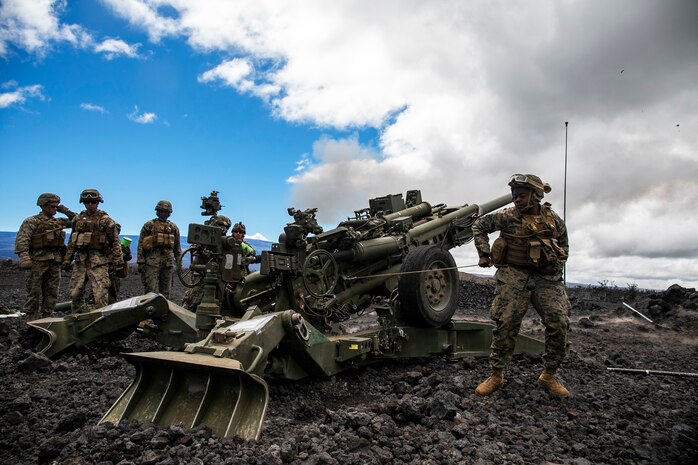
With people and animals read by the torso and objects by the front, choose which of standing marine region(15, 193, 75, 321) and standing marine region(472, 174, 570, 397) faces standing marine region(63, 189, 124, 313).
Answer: standing marine region(15, 193, 75, 321)

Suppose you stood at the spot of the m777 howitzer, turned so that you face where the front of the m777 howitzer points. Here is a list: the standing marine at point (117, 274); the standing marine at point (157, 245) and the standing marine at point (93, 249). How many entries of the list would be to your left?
3

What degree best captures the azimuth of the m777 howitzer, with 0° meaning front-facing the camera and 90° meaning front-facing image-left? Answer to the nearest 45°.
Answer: approximately 225°

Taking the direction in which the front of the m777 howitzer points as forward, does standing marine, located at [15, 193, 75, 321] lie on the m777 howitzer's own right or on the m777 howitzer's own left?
on the m777 howitzer's own left

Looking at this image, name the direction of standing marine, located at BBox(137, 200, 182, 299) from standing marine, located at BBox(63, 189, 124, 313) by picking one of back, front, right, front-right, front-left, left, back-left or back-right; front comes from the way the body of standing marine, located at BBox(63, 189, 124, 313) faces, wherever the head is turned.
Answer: back-left

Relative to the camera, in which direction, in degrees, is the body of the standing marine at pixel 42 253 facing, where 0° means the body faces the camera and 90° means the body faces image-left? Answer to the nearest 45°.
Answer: approximately 315°

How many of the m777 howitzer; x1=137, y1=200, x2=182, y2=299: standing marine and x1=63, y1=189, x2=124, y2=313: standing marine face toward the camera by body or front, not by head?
2

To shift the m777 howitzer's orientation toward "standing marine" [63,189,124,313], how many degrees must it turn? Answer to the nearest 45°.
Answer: approximately 90° to its left

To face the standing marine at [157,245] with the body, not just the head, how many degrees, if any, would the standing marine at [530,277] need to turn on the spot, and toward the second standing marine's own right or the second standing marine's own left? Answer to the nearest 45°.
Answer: approximately 90° to the second standing marine's own right
